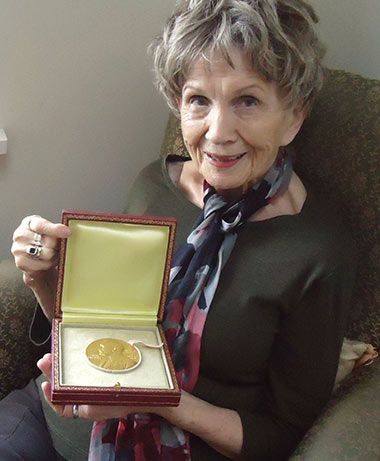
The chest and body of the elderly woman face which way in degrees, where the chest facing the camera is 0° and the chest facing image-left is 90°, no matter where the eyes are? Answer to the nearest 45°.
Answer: approximately 45°
